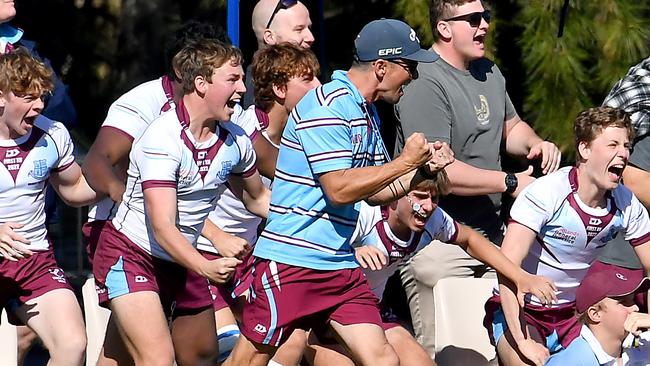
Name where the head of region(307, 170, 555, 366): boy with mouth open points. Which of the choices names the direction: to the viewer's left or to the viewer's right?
to the viewer's right

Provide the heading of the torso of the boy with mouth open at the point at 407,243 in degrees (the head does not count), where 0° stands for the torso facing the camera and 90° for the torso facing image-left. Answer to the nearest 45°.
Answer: approximately 315°

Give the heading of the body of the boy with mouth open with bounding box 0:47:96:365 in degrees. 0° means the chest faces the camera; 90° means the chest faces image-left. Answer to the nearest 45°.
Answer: approximately 315°

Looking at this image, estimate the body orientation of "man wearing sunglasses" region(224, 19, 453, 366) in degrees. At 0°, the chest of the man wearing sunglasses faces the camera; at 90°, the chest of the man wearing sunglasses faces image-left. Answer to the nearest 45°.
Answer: approximately 270°

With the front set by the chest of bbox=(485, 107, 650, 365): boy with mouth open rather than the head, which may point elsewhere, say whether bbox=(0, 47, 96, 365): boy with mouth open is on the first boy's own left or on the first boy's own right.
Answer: on the first boy's own right
